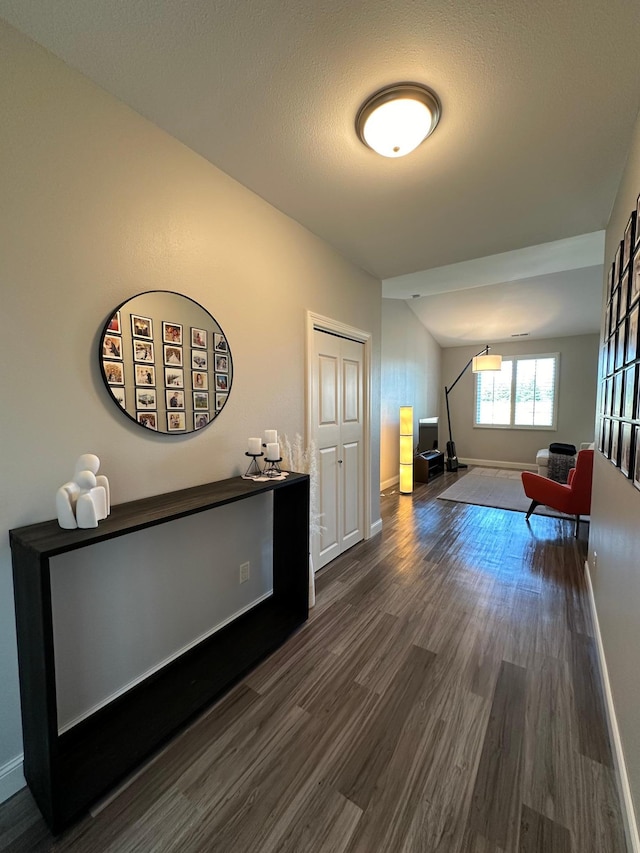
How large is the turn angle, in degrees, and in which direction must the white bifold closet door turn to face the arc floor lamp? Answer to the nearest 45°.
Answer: approximately 90° to its left

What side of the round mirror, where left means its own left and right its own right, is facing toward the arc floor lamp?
left

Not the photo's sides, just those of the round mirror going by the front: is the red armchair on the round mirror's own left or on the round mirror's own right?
on the round mirror's own left

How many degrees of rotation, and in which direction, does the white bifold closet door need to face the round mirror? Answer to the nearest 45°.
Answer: approximately 90° to its right

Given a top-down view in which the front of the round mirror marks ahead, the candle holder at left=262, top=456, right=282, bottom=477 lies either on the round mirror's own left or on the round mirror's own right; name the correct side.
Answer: on the round mirror's own left

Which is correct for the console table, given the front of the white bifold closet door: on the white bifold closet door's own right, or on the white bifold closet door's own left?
on the white bifold closet door's own right

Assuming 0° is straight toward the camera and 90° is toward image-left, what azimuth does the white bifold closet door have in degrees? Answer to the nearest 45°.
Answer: approximately 315°

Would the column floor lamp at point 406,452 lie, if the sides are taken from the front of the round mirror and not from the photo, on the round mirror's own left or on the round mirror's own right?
on the round mirror's own left

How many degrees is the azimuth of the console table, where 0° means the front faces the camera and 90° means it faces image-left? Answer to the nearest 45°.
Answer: approximately 315°
